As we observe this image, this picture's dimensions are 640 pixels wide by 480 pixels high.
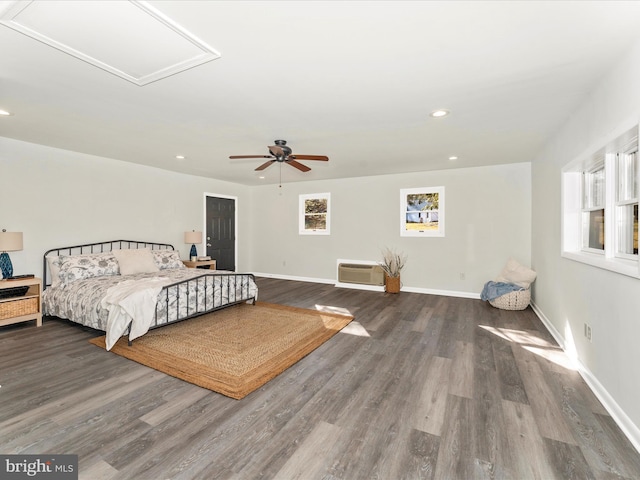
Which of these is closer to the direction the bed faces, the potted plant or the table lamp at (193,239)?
the potted plant

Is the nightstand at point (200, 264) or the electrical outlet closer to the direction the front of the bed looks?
the electrical outlet

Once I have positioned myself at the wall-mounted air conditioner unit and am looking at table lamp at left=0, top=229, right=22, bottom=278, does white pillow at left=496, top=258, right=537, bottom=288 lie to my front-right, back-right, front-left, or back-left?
back-left

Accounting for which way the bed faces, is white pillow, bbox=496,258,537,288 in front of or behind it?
in front

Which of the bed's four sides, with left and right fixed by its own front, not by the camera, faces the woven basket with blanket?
front

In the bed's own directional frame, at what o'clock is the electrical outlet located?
The electrical outlet is roughly at 12 o'clock from the bed.

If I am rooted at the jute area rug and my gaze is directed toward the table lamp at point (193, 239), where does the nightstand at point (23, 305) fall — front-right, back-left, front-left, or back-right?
front-left

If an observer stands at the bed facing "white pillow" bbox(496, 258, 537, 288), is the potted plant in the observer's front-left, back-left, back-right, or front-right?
front-left

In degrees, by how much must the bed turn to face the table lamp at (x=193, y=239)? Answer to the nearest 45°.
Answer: approximately 90° to its left

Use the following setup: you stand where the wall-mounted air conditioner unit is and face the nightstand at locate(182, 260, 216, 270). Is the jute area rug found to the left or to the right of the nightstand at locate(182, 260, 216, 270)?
left

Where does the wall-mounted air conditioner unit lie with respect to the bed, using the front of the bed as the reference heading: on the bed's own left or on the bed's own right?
on the bed's own left

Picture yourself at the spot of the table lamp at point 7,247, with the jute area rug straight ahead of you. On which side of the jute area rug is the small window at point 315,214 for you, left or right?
left

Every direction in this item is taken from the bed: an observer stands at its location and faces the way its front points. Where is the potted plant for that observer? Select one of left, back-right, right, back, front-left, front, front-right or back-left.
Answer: front-left

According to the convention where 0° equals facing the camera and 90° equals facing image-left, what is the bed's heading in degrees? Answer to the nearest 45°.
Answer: approximately 315°

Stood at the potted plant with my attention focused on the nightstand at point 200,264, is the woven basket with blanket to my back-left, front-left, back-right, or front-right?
back-left

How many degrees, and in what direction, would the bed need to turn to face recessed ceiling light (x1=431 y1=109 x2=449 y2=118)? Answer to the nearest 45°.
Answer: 0° — it already faces it
